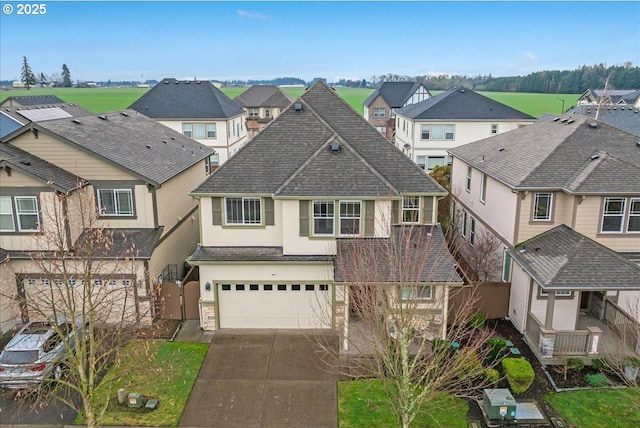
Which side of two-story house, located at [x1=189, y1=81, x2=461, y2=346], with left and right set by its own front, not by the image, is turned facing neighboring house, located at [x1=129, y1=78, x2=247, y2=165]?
back

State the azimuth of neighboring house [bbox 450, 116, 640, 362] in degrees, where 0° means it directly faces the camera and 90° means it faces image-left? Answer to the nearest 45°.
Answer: approximately 0°

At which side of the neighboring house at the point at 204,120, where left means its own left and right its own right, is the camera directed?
back

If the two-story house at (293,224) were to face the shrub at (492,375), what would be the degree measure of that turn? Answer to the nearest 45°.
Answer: approximately 45° to its left

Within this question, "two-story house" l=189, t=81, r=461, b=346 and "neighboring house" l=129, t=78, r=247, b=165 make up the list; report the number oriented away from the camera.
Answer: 1

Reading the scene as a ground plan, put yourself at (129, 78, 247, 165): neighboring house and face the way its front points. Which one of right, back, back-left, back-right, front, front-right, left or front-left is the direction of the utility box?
back

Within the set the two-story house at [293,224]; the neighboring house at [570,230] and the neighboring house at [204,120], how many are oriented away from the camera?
1

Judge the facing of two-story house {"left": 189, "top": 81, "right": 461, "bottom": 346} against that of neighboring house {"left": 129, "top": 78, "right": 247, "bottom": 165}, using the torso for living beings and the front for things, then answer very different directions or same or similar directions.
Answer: very different directions

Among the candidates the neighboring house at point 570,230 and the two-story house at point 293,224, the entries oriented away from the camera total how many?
0
